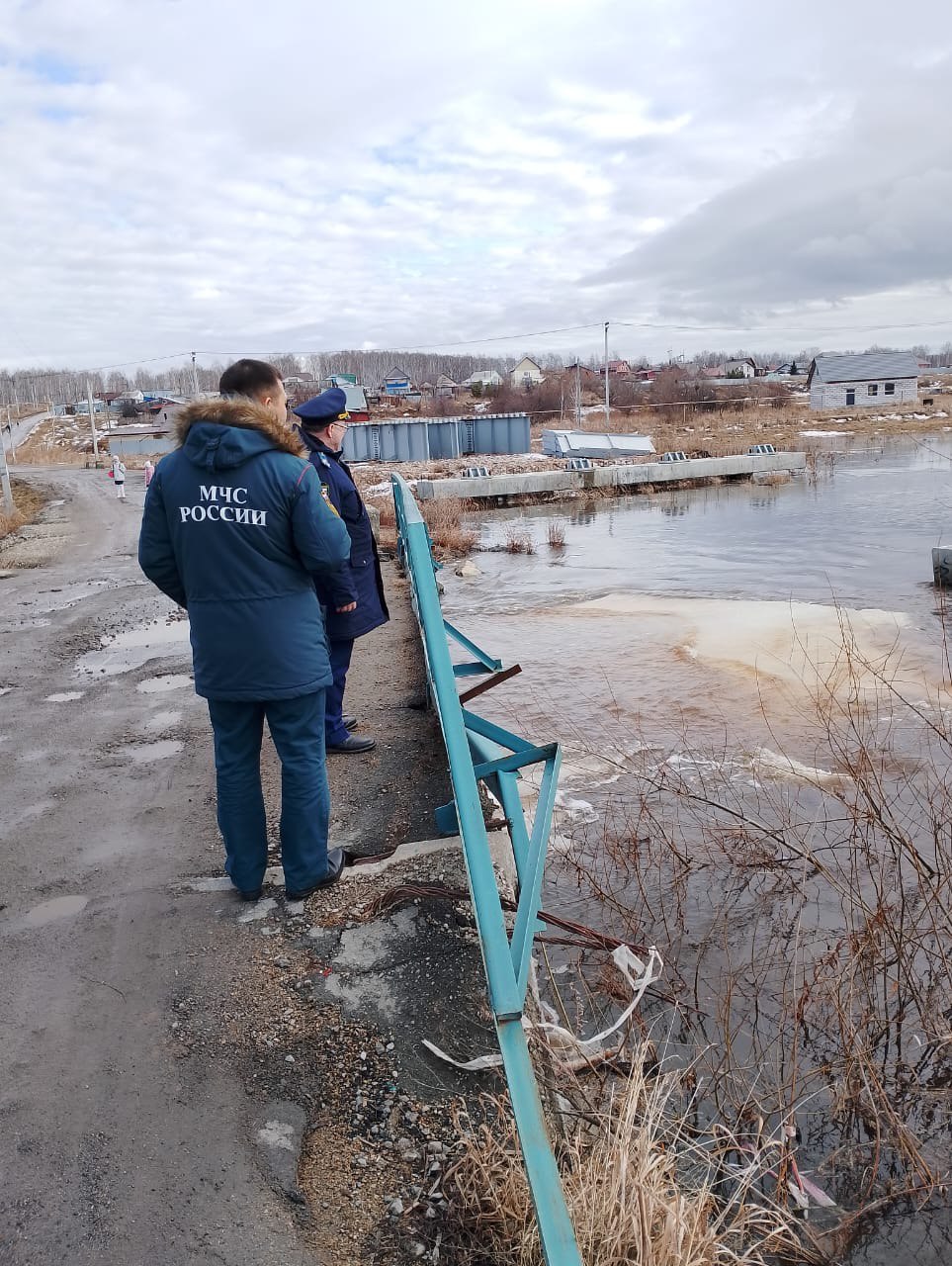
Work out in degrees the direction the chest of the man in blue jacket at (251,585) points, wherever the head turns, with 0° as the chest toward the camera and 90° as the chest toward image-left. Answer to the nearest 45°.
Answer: approximately 225°

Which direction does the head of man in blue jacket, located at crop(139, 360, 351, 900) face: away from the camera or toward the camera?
away from the camera

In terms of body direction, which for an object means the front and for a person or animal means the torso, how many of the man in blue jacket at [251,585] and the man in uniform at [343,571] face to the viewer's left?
0

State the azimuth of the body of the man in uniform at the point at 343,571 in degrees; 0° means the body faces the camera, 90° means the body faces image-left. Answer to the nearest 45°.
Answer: approximately 270°
